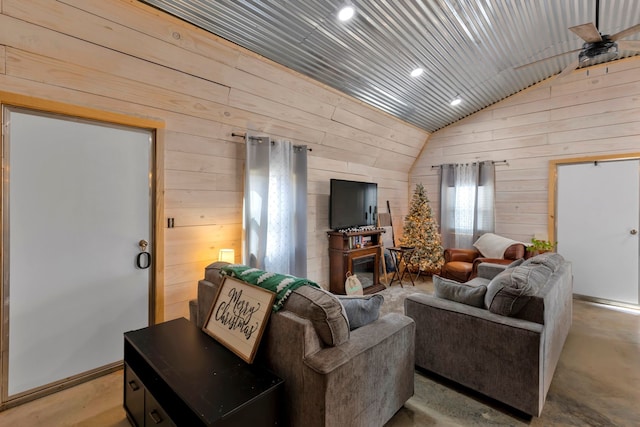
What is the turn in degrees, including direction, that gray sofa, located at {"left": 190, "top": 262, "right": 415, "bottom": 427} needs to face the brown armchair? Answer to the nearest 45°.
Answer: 0° — it already faces it

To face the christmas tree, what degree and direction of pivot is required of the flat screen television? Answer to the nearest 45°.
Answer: approximately 90° to its left

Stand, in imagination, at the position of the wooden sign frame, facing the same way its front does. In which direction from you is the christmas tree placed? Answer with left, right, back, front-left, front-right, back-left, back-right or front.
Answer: back

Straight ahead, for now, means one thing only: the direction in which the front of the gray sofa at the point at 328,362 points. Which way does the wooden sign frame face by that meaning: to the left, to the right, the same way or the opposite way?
the opposite way

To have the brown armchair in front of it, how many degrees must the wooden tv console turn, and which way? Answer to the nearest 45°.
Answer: approximately 45° to its left

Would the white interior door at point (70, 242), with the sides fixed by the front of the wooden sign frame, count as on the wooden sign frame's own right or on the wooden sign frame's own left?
on the wooden sign frame's own right

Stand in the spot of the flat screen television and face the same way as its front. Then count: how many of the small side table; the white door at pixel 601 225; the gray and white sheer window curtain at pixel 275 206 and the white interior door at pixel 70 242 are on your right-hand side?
2

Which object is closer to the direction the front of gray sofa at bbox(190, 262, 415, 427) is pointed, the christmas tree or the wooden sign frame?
the christmas tree

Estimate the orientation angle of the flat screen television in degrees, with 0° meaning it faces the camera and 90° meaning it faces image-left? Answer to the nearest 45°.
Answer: approximately 315°

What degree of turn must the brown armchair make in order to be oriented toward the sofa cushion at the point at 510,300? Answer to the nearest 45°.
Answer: approximately 45° to its left

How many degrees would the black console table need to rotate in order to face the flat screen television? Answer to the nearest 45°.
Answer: approximately 180°

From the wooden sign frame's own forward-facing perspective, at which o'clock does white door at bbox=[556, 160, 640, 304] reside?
The white door is roughly at 7 o'clock from the wooden sign frame.
